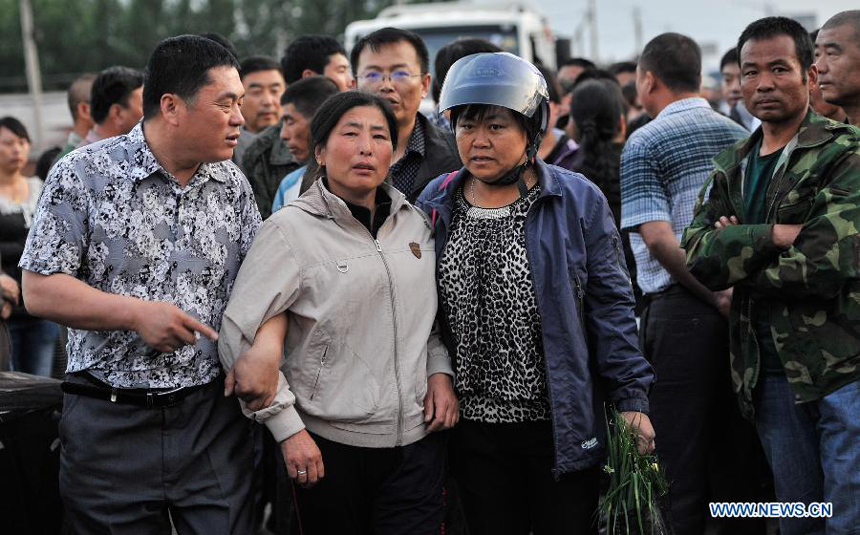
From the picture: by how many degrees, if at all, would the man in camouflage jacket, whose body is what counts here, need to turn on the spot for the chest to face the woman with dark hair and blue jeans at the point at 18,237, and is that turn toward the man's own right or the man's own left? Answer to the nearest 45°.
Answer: approximately 45° to the man's own right

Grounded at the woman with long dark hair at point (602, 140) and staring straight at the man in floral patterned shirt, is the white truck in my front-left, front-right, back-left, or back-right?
back-right

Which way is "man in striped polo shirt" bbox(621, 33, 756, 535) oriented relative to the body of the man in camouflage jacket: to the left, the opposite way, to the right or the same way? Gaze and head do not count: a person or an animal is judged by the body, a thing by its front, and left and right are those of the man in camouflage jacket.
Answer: to the right

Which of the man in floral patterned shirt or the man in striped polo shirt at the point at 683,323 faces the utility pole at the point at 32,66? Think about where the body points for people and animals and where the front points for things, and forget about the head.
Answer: the man in striped polo shirt

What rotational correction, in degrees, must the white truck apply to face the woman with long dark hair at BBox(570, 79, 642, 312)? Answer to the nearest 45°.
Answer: approximately 45° to its left

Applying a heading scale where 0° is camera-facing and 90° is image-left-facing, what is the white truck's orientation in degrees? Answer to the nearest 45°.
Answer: approximately 45°

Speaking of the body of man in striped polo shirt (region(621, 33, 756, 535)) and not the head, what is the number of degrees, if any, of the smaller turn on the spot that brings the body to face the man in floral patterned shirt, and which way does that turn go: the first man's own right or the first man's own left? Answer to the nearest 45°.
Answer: approximately 90° to the first man's own left

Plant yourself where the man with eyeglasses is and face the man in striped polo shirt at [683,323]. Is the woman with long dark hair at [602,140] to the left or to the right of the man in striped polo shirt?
left

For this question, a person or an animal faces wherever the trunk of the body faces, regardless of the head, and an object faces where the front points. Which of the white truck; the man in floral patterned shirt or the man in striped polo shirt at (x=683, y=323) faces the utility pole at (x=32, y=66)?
the man in striped polo shirt

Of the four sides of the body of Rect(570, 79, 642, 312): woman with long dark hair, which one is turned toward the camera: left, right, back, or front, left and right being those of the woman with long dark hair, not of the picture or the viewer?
back

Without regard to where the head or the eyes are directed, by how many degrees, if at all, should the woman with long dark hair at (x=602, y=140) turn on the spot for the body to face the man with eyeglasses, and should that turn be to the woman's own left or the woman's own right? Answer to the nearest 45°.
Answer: approximately 135° to the woman's own left

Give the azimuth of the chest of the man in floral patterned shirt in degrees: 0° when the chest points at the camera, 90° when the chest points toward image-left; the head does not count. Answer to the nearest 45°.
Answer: approximately 315°
